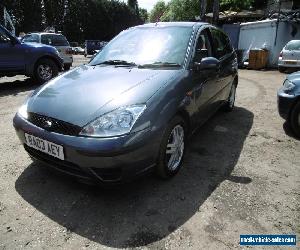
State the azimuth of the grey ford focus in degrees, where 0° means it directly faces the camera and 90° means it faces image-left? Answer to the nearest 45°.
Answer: approximately 45°

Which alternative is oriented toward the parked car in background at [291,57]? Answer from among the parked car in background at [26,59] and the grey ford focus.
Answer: the parked car in background at [26,59]

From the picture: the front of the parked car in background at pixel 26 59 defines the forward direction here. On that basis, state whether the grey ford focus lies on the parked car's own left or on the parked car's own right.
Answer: on the parked car's own right

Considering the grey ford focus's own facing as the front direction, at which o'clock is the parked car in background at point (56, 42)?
The parked car in background is roughly at 4 o'clock from the grey ford focus.

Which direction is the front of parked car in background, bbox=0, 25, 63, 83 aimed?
to the viewer's right

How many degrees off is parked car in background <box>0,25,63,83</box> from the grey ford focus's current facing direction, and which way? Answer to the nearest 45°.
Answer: approximately 90° to its right

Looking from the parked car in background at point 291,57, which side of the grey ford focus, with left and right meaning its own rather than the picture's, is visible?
back

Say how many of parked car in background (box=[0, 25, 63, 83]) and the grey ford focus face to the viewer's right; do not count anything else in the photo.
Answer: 1
